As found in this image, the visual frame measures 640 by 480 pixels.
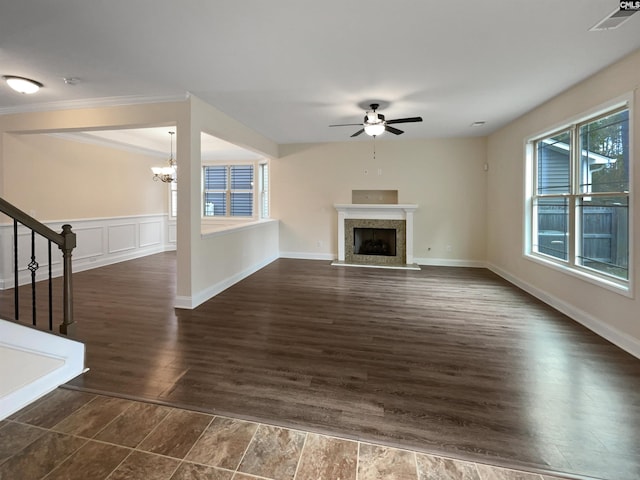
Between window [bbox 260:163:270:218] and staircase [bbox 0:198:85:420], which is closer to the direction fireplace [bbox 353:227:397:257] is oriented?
the staircase

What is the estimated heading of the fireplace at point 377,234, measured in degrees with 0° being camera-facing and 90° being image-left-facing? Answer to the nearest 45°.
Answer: approximately 0°

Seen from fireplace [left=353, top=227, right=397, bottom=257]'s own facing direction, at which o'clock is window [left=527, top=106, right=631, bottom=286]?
The window is roughly at 11 o'clock from the fireplace.

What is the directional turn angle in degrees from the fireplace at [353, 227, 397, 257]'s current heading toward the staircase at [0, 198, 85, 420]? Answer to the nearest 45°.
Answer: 0° — it already faces it

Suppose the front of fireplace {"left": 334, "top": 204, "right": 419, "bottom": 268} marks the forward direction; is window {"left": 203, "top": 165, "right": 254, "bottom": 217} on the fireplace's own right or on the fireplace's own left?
on the fireplace's own right

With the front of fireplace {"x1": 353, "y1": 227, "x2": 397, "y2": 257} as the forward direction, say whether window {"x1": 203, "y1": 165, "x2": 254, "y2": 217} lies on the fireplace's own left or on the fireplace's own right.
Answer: on the fireplace's own right
